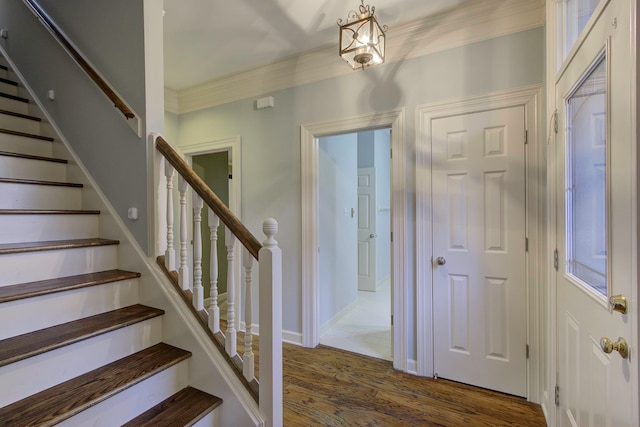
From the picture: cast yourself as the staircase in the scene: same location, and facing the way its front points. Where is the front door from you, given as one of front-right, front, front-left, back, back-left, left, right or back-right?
front

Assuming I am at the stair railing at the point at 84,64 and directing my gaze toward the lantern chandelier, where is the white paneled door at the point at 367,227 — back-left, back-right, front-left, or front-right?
front-left

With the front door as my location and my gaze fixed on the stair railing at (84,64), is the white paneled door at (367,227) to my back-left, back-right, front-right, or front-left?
front-right

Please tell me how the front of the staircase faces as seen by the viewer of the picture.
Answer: facing the viewer and to the right of the viewer

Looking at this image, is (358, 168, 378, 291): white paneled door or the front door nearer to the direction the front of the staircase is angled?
the front door

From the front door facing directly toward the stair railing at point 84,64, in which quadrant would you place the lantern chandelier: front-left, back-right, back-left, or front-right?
front-right

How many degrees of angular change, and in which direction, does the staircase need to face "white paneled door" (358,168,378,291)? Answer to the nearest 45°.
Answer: approximately 90° to its left
